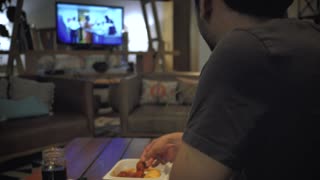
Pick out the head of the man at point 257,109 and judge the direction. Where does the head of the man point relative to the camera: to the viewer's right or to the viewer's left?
to the viewer's left

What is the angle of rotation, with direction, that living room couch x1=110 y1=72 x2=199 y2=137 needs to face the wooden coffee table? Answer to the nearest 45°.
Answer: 0° — it already faces it

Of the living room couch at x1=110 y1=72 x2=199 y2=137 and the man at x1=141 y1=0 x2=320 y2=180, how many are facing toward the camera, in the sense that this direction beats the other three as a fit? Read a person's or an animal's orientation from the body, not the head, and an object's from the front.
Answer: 1

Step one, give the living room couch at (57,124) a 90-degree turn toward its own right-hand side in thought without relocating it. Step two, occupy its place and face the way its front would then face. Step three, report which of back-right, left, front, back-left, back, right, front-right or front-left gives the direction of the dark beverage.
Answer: front-left

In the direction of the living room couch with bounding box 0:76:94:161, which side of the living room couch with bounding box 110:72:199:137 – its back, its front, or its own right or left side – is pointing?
right

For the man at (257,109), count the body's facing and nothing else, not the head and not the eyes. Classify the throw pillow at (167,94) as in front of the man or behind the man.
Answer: in front

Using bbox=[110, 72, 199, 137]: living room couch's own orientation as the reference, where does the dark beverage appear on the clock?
The dark beverage is roughly at 12 o'clock from the living room couch.

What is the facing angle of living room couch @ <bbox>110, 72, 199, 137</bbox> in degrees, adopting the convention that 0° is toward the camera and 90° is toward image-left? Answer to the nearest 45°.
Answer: approximately 0°

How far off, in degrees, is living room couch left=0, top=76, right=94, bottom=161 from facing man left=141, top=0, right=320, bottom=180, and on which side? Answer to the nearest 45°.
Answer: approximately 45° to its right

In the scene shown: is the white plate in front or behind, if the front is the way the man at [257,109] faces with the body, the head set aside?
in front

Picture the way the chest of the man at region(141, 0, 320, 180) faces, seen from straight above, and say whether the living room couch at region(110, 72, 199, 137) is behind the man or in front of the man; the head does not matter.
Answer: in front

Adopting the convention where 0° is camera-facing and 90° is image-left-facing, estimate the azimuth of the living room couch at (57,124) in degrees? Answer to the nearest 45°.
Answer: approximately 315°

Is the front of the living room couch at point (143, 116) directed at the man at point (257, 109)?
yes

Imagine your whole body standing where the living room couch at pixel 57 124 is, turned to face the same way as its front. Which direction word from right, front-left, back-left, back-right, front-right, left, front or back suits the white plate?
front-right
